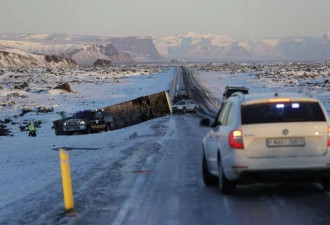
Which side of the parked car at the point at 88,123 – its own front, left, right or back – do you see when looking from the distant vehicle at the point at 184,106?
back

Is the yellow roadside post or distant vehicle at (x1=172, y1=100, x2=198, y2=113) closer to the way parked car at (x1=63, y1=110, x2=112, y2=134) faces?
the yellow roadside post

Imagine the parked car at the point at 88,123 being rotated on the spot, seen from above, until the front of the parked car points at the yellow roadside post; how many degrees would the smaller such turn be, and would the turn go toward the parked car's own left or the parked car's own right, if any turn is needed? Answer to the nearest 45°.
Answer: approximately 45° to the parked car's own left

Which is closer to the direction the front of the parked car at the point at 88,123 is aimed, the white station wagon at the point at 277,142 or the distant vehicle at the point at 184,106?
the white station wagon

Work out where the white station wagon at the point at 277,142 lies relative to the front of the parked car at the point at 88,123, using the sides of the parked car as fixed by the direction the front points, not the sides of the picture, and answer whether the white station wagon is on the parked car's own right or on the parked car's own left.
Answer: on the parked car's own left

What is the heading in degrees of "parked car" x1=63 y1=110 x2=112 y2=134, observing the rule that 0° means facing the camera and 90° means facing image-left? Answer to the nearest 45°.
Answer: approximately 45°
